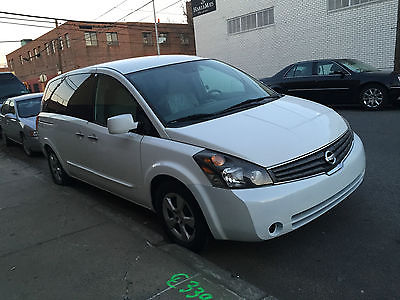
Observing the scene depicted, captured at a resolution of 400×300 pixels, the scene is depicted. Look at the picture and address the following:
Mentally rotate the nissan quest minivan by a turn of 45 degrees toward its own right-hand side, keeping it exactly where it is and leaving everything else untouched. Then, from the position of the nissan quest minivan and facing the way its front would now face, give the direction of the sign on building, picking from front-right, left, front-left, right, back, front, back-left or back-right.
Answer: back

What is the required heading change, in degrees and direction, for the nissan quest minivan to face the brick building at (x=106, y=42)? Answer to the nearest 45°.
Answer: approximately 135° to its left

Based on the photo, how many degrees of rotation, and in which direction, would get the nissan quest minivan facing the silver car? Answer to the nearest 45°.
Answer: approximately 180°

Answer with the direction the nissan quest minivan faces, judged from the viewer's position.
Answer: facing the viewer and to the right of the viewer

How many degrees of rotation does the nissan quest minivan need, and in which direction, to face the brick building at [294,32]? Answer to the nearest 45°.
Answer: approximately 135° to its left
